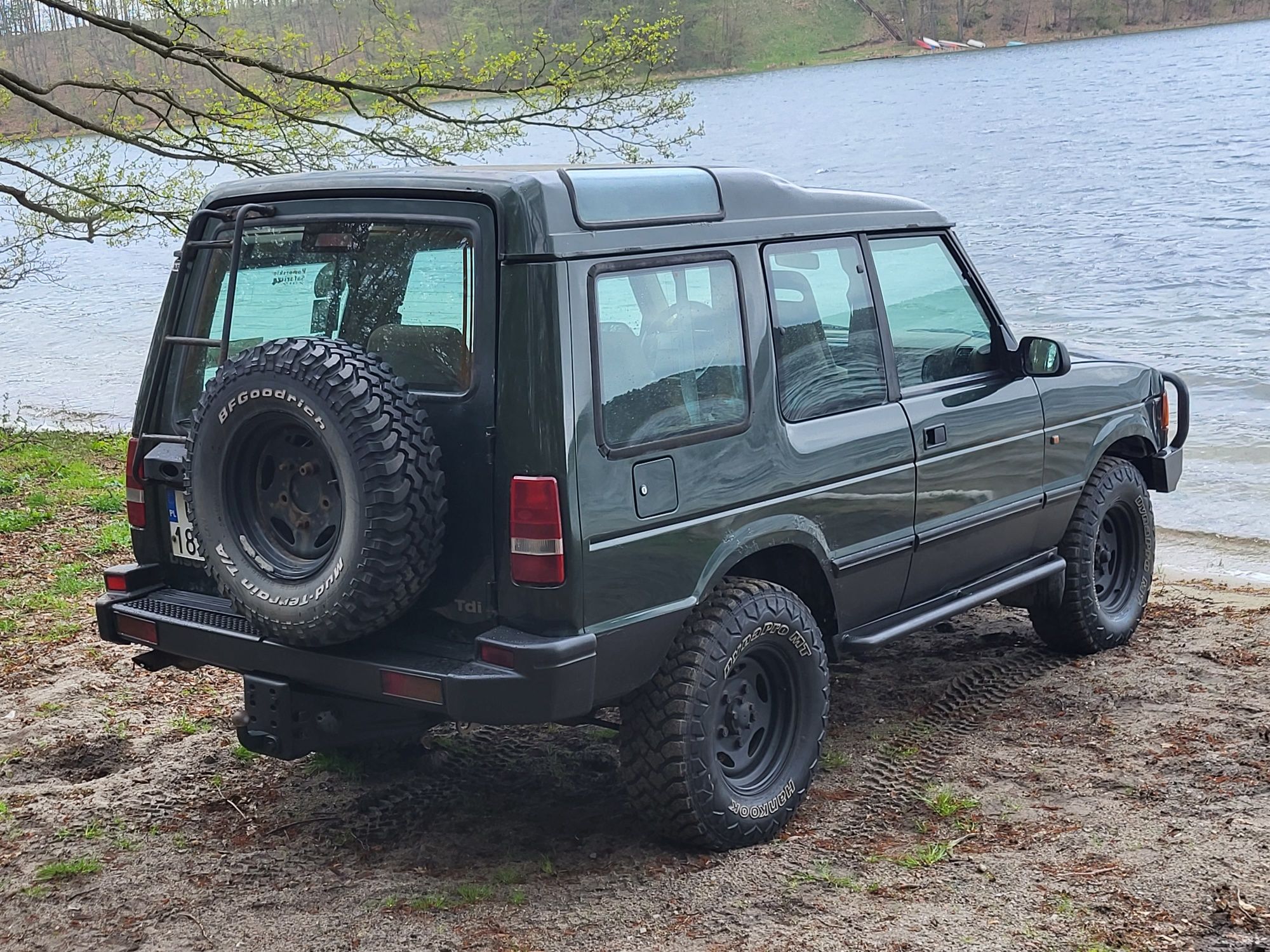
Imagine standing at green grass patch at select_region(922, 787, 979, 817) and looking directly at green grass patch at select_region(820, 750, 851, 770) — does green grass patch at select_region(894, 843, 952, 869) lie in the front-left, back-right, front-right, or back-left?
back-left

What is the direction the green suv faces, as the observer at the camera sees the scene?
facing away from the viewer and to the right of the viewer
